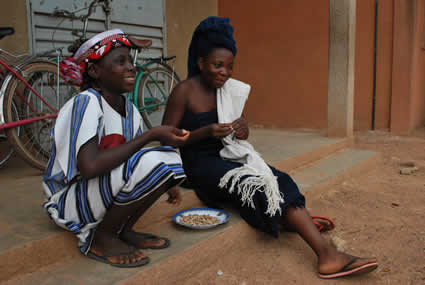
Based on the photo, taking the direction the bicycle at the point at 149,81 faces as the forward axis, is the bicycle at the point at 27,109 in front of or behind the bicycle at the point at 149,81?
in front

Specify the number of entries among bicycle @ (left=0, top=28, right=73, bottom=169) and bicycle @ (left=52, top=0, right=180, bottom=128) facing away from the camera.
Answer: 0

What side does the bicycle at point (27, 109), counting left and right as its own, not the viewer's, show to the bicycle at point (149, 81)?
back

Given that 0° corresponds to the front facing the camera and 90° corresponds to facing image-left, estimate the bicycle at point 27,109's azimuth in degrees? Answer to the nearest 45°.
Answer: approximately 45°

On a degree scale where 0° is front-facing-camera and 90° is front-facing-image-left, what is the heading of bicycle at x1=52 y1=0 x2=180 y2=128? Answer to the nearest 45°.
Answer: approximately 45°
